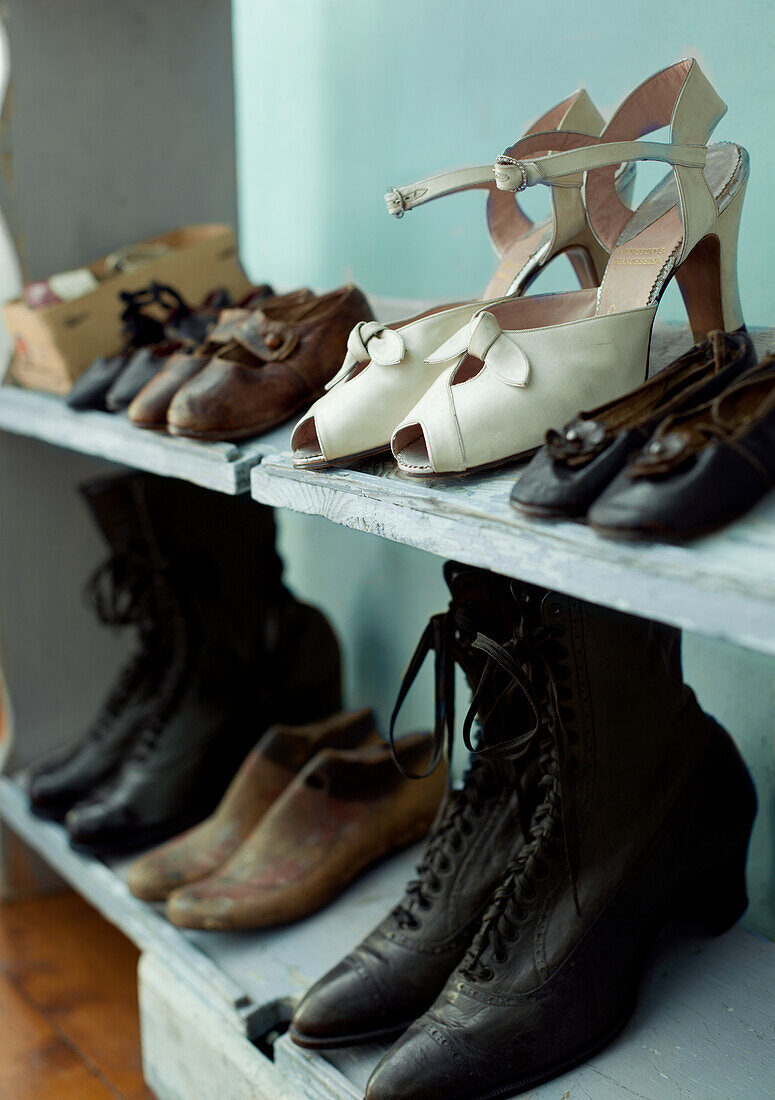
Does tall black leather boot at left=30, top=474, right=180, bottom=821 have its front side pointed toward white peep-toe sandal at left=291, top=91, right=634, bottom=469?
no

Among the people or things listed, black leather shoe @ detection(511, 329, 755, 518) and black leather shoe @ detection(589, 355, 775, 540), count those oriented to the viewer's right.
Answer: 0

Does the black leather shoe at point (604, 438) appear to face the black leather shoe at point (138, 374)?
no

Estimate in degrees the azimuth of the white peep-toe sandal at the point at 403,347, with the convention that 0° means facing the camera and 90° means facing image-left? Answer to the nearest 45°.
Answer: approximately 45°

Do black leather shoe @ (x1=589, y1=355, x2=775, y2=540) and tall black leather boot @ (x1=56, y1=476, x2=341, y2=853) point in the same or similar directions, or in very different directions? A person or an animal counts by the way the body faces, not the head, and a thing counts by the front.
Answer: same or similar directions

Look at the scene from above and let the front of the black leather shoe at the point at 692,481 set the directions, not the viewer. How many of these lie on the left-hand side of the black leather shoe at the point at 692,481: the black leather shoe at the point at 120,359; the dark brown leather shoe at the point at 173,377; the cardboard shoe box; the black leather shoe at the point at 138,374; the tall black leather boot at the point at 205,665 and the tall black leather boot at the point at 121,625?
0

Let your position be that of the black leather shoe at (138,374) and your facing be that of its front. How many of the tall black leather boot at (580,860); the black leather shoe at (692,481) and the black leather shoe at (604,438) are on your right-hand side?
0

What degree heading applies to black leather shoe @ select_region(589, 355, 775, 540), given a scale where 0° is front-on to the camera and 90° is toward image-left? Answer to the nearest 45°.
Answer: approximately 45°

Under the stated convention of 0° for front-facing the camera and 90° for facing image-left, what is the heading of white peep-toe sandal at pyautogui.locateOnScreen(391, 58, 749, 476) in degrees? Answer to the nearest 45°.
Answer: approximately 45°

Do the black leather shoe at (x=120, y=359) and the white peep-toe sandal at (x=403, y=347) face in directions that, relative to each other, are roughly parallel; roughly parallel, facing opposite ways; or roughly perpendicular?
roughly parallel

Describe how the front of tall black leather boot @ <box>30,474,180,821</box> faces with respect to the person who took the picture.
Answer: facing the viewer and to the left of the viewer
